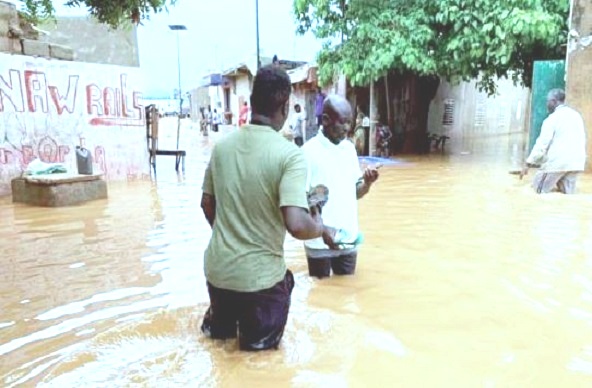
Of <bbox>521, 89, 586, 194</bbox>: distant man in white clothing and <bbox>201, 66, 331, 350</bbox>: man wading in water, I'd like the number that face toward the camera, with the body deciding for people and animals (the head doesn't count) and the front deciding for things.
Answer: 0

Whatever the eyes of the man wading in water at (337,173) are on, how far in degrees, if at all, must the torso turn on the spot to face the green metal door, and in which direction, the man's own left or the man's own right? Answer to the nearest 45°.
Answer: approximately 90° to the man's own left

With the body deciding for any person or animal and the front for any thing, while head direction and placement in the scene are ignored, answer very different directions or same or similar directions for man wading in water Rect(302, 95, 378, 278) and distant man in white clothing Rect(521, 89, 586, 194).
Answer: very different directions

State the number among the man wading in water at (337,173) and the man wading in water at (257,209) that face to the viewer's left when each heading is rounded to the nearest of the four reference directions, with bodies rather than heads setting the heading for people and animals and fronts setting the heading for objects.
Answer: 0

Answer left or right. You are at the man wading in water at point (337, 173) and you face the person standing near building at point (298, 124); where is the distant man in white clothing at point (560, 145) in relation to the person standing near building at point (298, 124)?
right

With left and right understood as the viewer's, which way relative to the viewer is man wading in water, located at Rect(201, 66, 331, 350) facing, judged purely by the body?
facing away from the viewer and to the right of the viewer

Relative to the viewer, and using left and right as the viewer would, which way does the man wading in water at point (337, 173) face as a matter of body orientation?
facing the viewer and to the right of the viewer

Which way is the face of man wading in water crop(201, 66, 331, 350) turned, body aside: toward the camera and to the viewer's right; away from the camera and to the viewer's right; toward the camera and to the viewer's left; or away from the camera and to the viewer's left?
away from the camera and to the viewer's right
